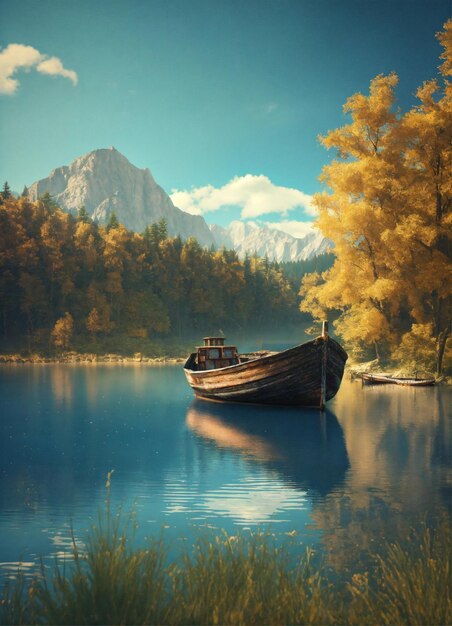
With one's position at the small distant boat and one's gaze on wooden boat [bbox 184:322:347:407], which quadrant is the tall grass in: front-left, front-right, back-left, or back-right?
front-left

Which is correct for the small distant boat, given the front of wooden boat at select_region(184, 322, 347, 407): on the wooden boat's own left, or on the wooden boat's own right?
on the wooden boat's own left

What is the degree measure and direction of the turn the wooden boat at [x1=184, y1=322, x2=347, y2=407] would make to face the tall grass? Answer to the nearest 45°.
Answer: approximately 45° to its right

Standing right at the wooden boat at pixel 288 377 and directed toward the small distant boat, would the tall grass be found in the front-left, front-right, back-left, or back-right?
back-right

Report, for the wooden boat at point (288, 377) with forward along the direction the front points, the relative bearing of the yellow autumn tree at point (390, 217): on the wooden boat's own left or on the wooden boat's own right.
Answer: on the wooden boat's own left

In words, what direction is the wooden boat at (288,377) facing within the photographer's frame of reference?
facing the viewer and to the right of the viewer
